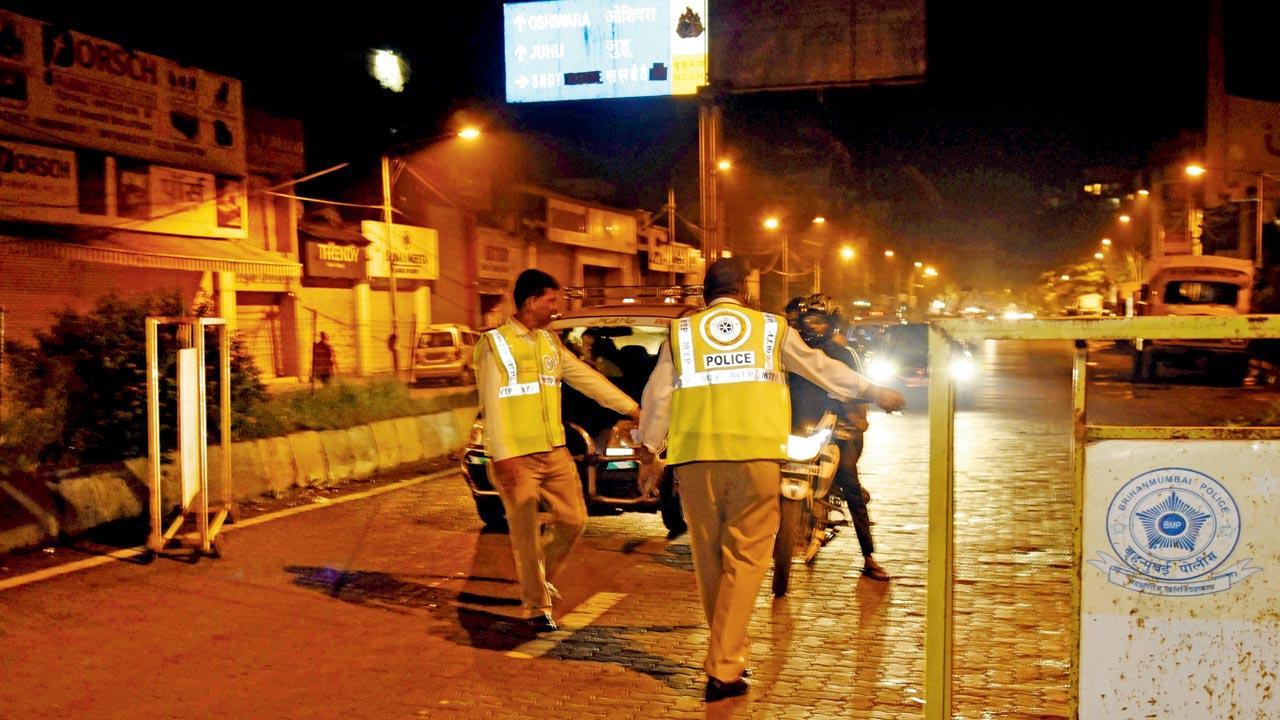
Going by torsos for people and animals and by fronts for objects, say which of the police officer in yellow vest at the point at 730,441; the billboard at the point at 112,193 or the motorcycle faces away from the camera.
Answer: the police officer in yellow vest

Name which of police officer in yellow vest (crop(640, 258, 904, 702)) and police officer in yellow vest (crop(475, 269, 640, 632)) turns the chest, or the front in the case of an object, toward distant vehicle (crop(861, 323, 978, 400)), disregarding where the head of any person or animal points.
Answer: police officer in yellow vest (crop(640, 258, 904, 702))

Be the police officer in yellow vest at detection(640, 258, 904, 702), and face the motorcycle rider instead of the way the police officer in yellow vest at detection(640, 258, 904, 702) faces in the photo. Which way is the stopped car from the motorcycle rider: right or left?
left

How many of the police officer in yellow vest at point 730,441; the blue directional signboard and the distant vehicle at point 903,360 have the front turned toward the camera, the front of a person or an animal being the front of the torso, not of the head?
2

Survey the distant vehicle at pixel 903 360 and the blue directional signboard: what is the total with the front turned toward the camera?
2

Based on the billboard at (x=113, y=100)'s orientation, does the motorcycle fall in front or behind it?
in front

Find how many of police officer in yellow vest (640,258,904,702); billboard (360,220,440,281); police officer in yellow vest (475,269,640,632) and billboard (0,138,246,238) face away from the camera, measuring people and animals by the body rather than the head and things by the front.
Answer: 1

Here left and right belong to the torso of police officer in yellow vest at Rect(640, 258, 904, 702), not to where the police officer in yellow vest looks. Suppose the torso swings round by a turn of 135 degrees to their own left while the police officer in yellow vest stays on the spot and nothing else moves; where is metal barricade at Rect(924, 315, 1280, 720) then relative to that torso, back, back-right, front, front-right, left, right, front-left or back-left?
left

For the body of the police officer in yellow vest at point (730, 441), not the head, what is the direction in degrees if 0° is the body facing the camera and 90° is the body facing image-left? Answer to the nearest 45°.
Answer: approximately 180°

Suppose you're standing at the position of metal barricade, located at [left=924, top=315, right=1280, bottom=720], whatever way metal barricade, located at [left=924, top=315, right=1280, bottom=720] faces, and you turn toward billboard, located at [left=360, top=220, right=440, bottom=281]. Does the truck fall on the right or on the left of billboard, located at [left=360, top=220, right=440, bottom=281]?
right

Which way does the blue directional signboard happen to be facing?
toward the camera

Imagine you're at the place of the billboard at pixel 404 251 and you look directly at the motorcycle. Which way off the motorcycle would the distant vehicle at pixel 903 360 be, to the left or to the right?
left

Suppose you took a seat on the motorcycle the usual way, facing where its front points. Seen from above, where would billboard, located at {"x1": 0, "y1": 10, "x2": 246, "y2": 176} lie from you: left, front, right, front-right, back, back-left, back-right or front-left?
right

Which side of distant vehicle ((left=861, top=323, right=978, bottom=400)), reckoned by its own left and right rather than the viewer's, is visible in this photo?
front

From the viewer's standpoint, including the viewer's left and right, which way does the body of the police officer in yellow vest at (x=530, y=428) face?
facing the viewer and to the right of the viewer
